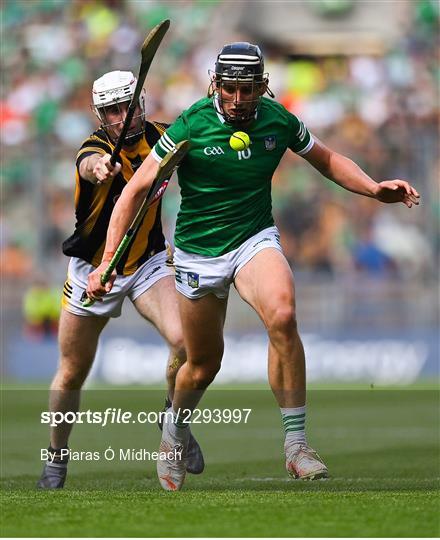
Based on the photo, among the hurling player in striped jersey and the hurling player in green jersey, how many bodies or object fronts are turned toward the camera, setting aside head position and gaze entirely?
2

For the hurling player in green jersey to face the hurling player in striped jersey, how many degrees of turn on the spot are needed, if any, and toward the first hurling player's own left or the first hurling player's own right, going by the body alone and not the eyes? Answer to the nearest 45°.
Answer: approximately 135° to the first hurling player's own right

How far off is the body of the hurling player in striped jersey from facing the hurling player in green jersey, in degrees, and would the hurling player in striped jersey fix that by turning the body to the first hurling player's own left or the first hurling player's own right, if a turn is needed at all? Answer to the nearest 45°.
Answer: approximately 45° to the first hurling player's own left

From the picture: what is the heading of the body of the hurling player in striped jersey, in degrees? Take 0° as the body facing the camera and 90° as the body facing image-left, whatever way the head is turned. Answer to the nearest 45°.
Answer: approximately 0°
